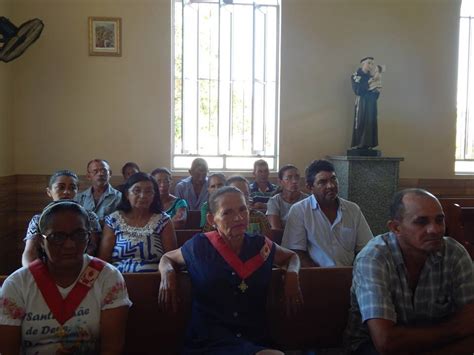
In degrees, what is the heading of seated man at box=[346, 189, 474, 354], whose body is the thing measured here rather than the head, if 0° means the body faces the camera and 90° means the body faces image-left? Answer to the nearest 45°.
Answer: approximately 315°

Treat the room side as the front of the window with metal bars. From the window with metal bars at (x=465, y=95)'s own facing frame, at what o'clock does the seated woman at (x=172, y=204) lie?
The seated woman is roughly at 1 o'clock from the window with metal bars.

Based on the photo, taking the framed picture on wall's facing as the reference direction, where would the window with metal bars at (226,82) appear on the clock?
The window with metal bars is roughly at 9 o'clock from the framed picture on wall.

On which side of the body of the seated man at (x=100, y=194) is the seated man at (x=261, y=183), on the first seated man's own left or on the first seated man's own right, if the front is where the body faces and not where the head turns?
on the first seated man's own left

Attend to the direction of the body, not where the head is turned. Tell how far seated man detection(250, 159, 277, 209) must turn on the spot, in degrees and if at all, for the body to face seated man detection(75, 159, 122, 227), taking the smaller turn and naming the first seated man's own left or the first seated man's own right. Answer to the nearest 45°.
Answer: approximately 45° to the first seated man's own right

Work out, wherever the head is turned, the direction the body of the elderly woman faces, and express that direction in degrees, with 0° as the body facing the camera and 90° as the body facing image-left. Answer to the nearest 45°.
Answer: approximately 0°

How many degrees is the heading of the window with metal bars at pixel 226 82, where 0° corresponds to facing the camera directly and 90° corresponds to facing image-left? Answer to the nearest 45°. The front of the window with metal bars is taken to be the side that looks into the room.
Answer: approximately 0°
